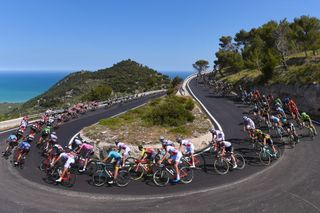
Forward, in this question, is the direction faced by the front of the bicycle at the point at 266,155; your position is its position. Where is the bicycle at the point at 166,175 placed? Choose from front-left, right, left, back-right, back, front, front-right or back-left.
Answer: front

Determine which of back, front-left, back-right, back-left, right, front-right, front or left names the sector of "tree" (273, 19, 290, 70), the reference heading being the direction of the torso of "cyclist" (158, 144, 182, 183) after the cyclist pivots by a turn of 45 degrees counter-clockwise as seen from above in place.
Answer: back

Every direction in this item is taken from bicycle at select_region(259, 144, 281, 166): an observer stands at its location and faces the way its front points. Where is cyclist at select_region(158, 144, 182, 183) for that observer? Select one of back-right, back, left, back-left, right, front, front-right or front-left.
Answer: front

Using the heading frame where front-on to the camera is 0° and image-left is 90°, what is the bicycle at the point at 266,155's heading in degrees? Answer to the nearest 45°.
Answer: approximately 45°

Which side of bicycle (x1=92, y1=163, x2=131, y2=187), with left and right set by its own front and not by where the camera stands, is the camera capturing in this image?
left

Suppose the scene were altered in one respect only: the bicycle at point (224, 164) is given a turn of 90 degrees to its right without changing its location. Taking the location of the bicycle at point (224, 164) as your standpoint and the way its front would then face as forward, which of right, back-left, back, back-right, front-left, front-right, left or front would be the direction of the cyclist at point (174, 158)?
left

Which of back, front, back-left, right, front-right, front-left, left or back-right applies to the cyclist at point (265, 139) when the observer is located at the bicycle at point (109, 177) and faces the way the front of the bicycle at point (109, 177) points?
back

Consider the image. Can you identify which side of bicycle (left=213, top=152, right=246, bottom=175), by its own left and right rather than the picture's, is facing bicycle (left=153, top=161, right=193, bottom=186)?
front

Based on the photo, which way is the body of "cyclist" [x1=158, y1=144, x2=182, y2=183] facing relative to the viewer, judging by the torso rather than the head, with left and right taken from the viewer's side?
facing to the left of the viewer

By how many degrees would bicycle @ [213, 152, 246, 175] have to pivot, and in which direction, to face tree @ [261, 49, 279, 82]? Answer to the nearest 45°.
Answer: approximately 135° to its right

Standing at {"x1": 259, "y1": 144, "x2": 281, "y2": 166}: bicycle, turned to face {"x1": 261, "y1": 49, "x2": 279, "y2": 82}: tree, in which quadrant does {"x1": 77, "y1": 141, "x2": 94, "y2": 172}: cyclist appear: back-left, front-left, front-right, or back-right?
back-left
